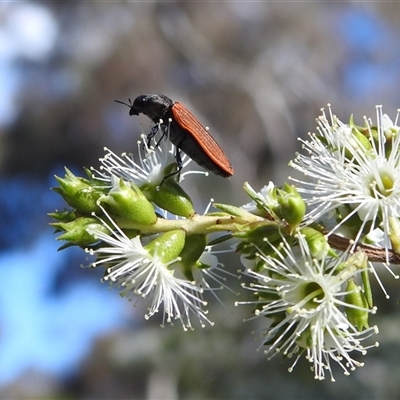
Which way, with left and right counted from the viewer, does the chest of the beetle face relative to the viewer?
facing to the left of the viewer
